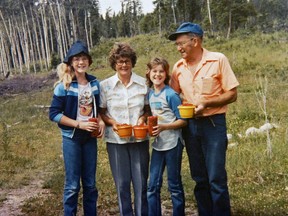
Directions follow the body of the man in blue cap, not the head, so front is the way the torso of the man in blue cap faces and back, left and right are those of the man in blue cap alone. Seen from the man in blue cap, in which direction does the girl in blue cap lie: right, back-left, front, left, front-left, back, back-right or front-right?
front-right

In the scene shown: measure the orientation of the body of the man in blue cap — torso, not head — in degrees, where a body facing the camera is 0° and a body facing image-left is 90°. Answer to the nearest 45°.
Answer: approximately 45°
